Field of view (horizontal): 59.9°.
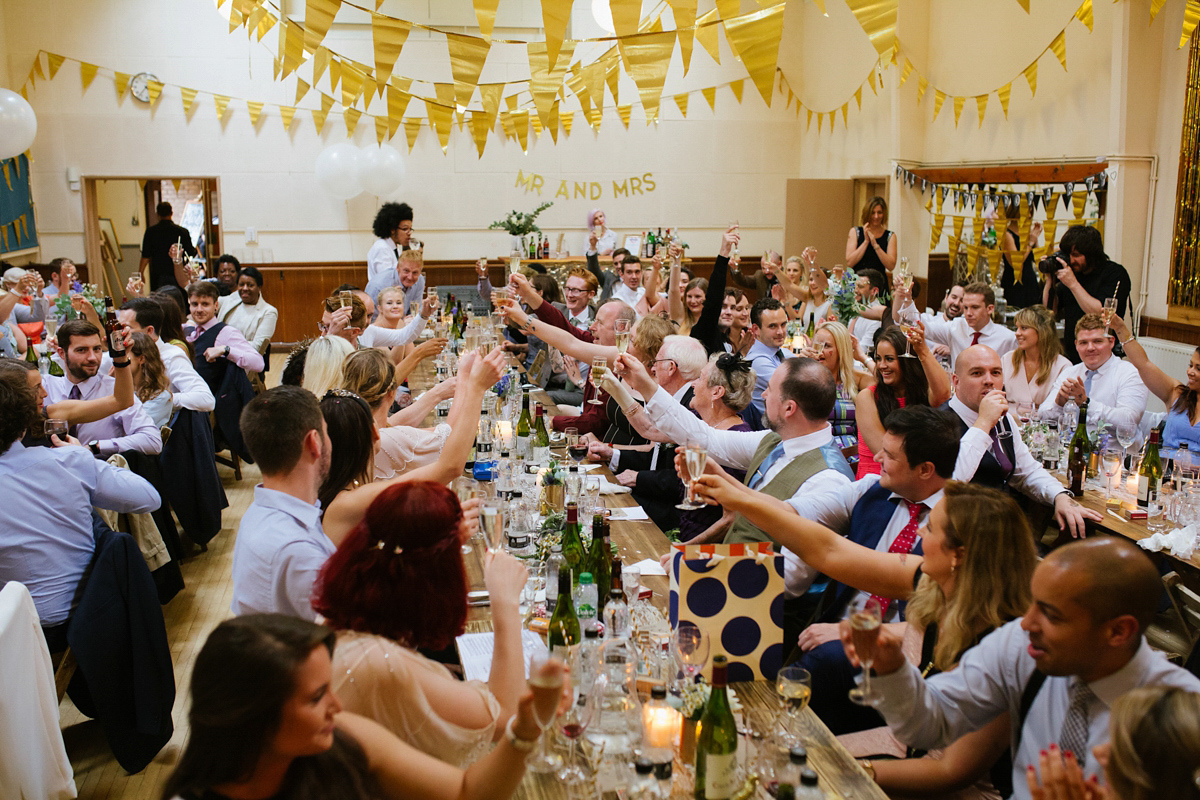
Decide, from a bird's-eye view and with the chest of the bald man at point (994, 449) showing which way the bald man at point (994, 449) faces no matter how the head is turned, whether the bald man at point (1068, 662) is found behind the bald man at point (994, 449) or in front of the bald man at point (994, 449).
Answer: in front

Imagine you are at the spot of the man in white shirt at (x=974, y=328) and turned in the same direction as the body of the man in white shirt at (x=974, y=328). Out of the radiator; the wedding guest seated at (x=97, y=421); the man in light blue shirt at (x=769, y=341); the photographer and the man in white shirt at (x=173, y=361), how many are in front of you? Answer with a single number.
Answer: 3

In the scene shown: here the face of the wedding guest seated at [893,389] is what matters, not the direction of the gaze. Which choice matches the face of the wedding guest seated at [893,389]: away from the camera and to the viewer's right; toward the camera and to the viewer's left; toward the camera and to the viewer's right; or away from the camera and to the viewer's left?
toward the camera and to the viewer's left

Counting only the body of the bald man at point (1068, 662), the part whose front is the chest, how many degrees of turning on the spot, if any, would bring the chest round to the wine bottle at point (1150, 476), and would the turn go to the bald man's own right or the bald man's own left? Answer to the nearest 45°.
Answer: approximately 135° to the bald man's own right

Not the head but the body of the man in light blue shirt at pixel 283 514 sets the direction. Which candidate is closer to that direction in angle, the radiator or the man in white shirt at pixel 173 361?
the radiator

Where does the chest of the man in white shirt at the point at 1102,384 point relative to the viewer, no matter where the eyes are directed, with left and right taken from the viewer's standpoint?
facing the viewer and to the left of the viewer

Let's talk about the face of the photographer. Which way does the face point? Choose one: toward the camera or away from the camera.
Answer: toward the camera

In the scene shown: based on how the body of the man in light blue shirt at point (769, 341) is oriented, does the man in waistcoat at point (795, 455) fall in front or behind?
in front

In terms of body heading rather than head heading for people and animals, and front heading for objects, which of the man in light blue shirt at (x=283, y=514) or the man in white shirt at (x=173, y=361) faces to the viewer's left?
the man in white shirt at (x=173, y=361)

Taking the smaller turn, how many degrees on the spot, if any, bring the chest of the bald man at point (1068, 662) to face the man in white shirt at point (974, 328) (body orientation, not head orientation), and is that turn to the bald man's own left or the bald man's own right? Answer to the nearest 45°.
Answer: approximately 135° to the bald man's own right

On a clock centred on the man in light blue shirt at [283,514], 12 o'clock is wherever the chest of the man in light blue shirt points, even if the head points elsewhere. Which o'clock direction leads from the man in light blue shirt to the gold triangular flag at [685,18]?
The gold triangular flag is roughly at 12 o'clock from the man in light blue shirt.

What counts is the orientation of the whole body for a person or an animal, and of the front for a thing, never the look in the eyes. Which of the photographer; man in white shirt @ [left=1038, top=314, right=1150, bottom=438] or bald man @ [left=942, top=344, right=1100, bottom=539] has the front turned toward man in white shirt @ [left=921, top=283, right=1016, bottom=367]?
the photographer

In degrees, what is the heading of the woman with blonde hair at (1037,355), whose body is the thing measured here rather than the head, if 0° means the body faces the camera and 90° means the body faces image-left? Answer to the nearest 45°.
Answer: approximately 45°

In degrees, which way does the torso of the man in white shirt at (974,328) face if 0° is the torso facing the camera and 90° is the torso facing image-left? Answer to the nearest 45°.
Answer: approximately 45°

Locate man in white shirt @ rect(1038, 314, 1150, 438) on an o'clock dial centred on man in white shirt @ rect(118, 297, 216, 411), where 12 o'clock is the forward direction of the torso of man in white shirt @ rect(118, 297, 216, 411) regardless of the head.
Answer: man in white shirt @ rect(1038, 314, 1150, 438) is roughly at 7 o'clock from man in white shirt @ rect(118, 297, 216, 411).

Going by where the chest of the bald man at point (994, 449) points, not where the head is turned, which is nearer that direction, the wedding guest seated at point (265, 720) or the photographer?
the wedding guest seated

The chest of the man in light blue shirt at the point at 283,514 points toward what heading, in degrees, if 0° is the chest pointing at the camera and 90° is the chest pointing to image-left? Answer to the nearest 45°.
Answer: approximately 225°
